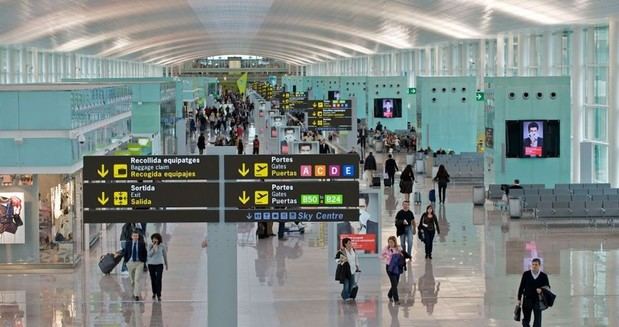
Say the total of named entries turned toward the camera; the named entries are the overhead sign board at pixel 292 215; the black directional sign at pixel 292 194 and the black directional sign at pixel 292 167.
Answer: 3

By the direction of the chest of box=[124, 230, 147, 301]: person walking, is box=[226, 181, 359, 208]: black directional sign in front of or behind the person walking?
in front

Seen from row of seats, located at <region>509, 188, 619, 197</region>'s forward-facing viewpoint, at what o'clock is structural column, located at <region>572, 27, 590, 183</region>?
The structural column is roughly at 6 o'clock from the row of seats.

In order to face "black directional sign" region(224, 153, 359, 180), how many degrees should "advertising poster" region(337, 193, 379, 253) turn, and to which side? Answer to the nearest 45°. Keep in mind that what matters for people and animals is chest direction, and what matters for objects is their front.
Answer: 0° — it already faces it

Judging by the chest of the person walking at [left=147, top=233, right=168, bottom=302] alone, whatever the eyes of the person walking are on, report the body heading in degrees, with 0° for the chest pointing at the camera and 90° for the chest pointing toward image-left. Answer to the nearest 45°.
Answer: approximately 0°

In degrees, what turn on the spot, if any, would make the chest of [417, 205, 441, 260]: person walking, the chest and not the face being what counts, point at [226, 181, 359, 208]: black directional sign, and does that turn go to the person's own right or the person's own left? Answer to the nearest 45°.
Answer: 0° — they already face it

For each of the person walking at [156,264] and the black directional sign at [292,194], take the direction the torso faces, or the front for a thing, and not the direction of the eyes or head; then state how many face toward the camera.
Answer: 2

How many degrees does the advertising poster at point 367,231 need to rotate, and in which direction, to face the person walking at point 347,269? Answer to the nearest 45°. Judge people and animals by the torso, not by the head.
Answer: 0° — it already faces them

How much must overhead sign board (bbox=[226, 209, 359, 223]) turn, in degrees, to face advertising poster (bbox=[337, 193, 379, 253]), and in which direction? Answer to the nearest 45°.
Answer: approximately 180°
